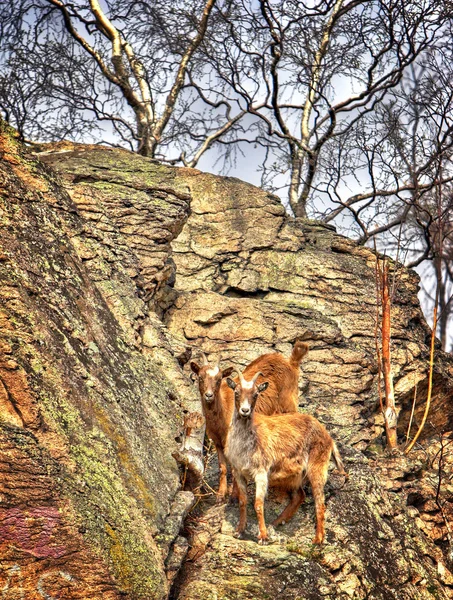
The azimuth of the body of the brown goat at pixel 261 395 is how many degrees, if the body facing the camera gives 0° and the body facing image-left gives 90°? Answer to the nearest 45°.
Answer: approximately 45°

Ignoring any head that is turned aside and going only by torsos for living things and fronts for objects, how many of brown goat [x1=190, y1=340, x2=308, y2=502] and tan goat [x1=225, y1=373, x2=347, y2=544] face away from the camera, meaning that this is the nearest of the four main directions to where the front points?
0

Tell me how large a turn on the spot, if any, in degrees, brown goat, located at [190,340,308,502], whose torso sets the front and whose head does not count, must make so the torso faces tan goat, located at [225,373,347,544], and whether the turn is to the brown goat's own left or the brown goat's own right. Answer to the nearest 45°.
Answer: approximately 45° to the brown goat's own left

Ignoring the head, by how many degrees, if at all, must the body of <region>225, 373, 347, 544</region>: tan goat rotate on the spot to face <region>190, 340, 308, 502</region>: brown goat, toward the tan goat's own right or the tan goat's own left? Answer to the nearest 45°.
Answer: approximately 135° to the tan goat's own right

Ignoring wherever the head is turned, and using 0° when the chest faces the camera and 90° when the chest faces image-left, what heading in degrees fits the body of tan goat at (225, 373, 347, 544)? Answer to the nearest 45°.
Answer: approximately 45°

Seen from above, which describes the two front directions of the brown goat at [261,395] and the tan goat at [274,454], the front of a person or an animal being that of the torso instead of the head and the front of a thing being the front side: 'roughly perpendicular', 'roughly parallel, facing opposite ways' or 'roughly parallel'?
roughly parallel
